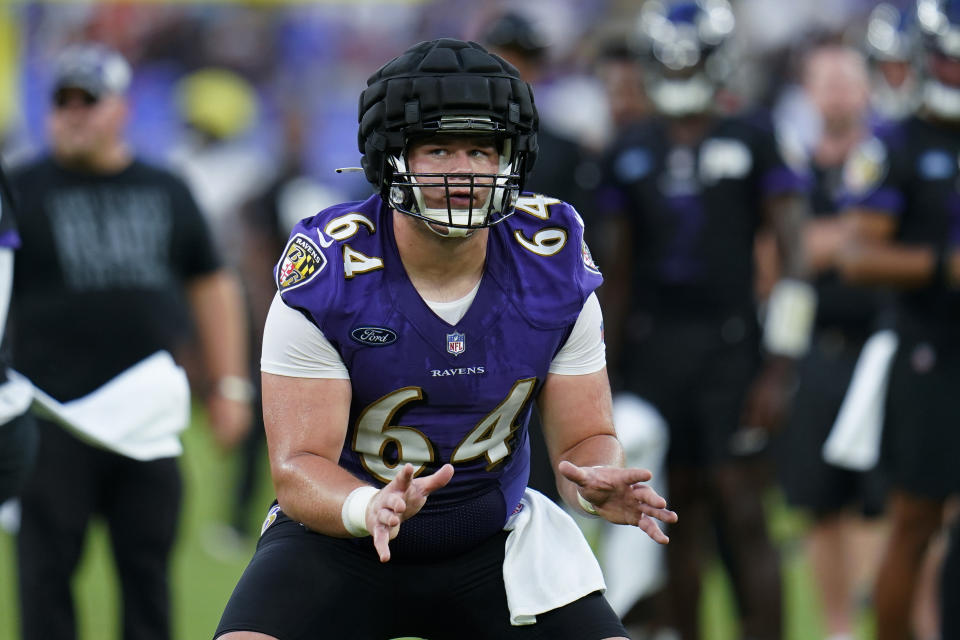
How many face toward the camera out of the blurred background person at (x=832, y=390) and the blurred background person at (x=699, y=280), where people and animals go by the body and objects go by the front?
2

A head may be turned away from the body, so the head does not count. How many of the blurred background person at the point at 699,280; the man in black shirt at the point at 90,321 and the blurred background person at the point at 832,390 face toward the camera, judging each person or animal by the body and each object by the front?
3

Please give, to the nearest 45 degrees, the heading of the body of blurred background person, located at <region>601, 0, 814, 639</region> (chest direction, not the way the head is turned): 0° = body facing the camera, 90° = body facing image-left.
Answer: approximately 0°

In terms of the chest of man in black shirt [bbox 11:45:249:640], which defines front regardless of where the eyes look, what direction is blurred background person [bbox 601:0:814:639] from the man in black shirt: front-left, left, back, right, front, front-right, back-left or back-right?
left

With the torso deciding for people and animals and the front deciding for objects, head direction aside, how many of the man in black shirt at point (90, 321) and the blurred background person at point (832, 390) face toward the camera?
2

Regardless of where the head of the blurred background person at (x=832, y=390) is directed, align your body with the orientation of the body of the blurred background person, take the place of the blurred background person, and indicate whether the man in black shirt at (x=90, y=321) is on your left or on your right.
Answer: on your right

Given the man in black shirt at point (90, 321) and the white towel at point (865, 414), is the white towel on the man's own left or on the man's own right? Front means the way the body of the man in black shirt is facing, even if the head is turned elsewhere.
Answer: on the man's own left

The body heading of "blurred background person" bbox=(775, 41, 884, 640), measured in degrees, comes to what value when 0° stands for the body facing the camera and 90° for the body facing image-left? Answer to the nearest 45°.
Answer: approximately 0°
